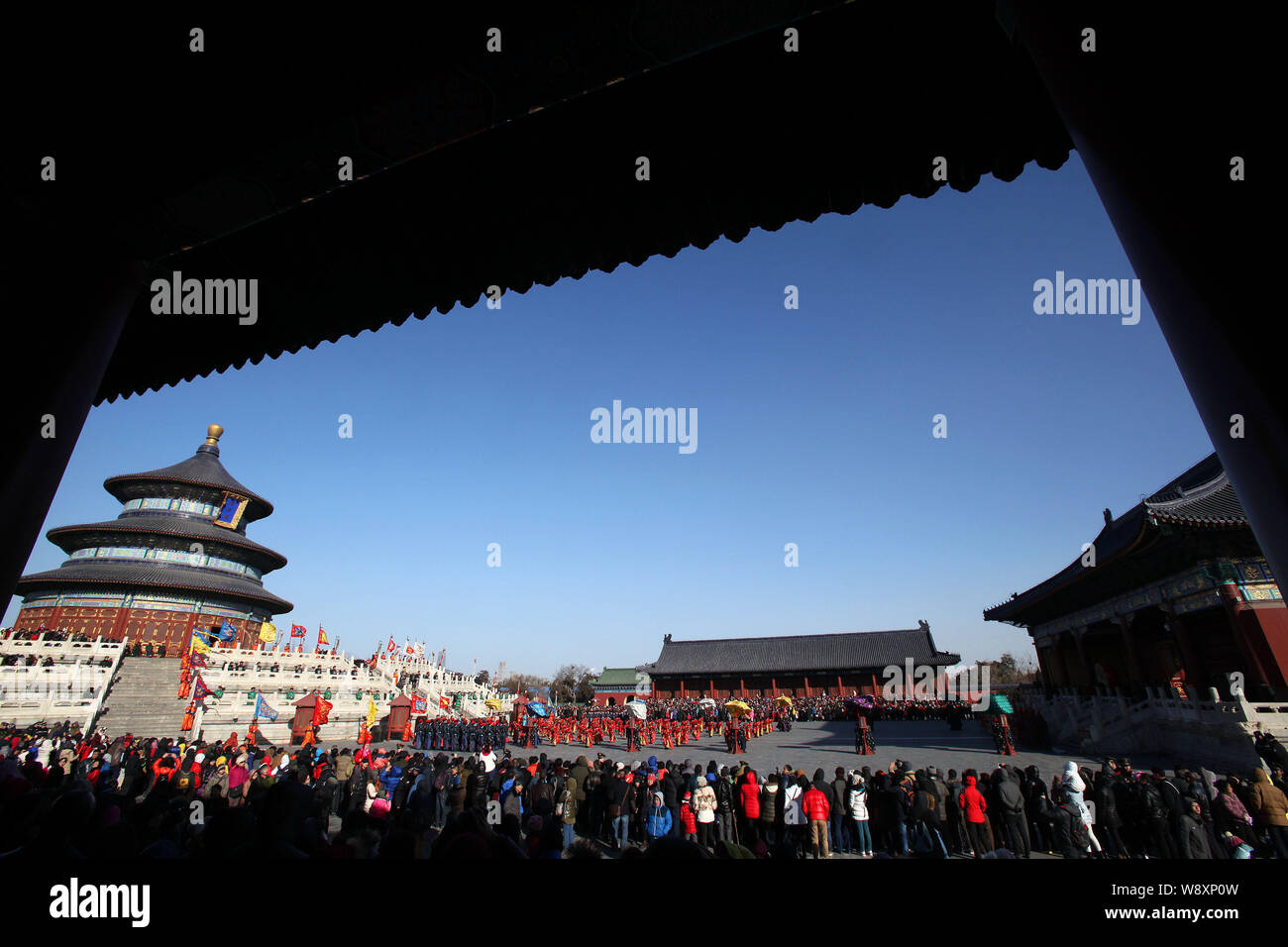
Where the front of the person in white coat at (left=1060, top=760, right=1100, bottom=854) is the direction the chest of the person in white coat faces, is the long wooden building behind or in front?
in front

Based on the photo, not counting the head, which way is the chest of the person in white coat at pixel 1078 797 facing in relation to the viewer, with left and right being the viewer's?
facing away from the viewer

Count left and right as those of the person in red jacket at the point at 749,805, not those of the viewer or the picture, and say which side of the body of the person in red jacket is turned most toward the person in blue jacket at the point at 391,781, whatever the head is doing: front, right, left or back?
left

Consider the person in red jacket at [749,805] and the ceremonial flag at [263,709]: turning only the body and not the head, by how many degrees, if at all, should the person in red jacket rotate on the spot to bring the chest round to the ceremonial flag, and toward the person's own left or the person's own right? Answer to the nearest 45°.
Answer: approximately 45° to the person's own left

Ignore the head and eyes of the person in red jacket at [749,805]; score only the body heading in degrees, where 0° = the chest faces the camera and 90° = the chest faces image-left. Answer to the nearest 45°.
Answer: approximately 180°

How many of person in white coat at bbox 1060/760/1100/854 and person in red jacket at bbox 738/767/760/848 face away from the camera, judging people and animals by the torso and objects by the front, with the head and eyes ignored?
2

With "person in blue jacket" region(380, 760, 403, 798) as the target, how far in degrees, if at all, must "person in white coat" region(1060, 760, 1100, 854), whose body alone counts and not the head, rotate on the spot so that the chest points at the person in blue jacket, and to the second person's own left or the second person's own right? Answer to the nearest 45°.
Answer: approximately 90° to the second person's own left

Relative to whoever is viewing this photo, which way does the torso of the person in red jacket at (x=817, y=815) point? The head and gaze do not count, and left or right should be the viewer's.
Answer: facing away from the viewer

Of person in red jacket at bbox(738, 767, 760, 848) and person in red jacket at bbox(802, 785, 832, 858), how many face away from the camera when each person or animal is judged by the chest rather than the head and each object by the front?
2

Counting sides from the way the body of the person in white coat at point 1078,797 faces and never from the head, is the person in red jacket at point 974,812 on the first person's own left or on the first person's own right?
on the first person's own left
